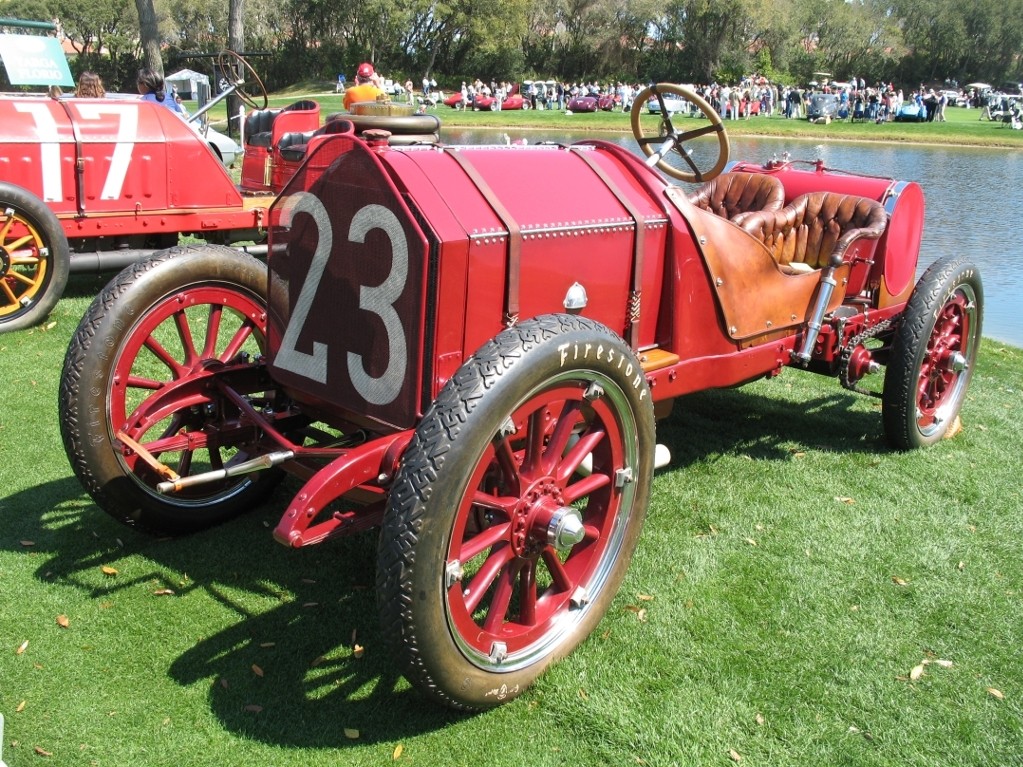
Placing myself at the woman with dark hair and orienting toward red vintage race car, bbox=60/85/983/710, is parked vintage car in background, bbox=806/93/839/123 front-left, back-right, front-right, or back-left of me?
back-left

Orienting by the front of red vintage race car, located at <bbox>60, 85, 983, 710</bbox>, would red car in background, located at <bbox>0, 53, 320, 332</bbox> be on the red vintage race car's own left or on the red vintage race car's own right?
on the red vintage race car's own right

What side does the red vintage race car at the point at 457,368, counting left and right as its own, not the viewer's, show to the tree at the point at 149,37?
right

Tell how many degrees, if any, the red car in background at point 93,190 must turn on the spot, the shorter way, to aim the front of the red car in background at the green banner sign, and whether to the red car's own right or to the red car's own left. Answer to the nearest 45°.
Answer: approximately 90° to the red car's own right

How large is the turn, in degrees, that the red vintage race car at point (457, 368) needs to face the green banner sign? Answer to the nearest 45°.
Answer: approximately 90° to its right

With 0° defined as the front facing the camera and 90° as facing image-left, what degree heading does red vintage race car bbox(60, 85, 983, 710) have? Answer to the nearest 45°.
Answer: approximately 45°

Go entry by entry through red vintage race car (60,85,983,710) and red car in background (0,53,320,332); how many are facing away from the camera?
0

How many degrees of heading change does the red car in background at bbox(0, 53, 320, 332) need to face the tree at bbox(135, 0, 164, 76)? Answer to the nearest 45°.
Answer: approximately 90° to its right

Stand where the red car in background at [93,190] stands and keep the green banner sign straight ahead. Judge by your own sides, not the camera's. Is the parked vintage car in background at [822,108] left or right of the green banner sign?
right

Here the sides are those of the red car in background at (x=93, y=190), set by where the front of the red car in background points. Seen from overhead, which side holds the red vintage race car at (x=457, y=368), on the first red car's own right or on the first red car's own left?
on the first red car's own left

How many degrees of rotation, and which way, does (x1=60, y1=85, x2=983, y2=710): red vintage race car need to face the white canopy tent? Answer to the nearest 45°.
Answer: approximately 135° to its right

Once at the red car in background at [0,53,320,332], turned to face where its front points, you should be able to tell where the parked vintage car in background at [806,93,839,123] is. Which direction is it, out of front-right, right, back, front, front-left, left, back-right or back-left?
back-right
